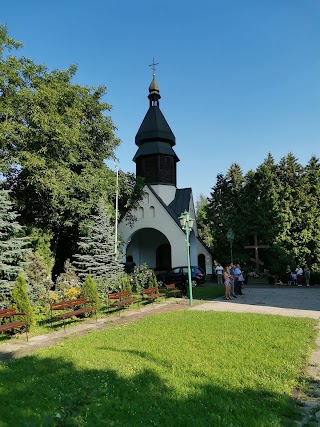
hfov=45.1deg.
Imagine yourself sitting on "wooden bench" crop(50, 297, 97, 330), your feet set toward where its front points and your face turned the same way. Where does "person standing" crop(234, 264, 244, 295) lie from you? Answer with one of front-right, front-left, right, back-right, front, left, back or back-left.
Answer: left

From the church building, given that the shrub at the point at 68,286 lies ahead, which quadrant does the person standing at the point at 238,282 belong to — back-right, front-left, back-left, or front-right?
front-left

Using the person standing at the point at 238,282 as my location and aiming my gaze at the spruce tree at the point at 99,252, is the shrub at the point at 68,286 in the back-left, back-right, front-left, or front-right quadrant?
front-left

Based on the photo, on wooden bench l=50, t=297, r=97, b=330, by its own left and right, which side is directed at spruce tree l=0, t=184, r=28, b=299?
back

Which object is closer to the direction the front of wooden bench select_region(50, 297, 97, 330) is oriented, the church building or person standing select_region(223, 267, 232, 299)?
the person standing

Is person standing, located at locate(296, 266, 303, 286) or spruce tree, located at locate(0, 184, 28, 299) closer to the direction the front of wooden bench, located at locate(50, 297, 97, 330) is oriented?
the person standing

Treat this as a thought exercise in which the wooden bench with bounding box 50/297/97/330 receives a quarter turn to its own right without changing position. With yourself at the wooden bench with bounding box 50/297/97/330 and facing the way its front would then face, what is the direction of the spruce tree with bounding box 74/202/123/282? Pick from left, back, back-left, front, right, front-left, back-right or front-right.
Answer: back-right

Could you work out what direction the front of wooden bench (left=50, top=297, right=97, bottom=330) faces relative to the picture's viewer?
facing the viewer and to the right of the viewer

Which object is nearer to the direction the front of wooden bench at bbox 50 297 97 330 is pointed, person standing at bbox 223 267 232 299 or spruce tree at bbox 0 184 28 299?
the person standing

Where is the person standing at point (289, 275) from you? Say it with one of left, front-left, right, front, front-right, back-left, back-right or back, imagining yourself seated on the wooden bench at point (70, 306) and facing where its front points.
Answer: left

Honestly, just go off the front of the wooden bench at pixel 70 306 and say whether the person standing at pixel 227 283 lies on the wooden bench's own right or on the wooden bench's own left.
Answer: on the wooden bench's own left

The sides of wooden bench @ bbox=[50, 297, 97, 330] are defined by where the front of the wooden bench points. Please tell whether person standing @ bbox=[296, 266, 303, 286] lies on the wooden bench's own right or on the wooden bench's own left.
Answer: on the wooden bench's own left

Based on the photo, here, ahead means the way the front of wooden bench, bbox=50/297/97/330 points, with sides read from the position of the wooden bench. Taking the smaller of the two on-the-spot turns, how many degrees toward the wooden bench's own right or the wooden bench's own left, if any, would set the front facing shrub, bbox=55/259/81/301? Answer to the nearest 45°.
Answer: approximately 135° to the wooden bench's own left
